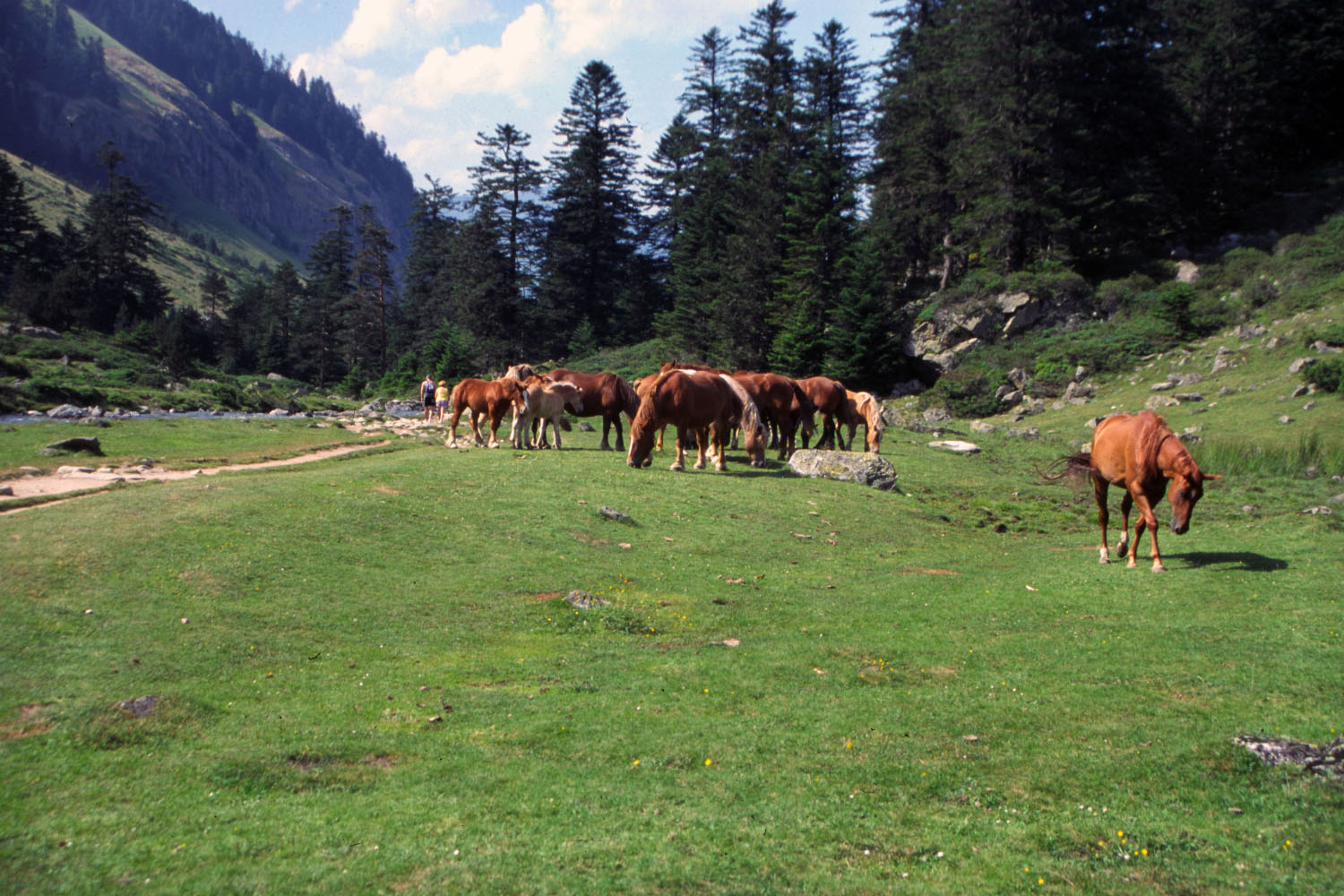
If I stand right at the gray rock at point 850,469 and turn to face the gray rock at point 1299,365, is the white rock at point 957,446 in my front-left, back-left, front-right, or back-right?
front-left

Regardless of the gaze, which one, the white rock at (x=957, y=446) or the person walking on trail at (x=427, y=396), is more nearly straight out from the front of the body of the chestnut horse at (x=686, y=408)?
the person walking on trail

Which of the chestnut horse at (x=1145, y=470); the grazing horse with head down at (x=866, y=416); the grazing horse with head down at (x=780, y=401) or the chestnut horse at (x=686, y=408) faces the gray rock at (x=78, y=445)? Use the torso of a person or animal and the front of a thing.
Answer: the chestnut horse at (x=686, y=408)

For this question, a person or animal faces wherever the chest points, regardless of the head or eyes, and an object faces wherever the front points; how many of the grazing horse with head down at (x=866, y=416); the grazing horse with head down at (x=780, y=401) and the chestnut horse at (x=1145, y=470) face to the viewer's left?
1

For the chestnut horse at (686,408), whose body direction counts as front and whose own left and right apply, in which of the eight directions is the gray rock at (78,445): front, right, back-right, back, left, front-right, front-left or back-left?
front

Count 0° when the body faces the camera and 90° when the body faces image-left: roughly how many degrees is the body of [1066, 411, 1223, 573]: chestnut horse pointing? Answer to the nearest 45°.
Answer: approximately 315°

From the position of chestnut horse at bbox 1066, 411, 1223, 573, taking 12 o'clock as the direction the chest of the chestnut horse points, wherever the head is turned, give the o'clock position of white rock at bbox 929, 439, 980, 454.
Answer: The white rock is roughly at 7 o'clock from the chestnut horse.

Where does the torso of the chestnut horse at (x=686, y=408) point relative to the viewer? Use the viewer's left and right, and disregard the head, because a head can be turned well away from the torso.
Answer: facing to the left of the viewer

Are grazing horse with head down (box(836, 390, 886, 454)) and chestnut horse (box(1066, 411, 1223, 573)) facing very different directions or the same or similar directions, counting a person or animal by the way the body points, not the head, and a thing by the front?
same or similar directions

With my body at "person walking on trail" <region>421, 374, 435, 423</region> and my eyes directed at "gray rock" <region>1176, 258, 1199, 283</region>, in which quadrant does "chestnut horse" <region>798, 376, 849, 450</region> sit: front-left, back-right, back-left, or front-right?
front-right

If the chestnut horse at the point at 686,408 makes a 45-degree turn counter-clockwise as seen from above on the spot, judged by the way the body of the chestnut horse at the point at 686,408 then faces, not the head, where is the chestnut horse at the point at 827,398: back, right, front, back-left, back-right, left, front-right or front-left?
back

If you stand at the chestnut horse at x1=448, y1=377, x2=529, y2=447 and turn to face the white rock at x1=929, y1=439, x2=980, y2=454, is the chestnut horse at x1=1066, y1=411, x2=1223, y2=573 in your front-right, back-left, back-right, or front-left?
front-right

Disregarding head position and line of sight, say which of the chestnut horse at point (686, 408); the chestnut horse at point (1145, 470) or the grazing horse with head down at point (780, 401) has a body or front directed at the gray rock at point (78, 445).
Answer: the chestnut horse at point (686, 408)

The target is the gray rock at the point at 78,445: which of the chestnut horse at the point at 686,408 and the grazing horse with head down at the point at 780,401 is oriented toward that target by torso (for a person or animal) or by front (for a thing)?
the chestnut horse

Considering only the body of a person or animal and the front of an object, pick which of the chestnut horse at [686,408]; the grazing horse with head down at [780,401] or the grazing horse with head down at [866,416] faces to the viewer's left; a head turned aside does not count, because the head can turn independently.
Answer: the chestnut horse
